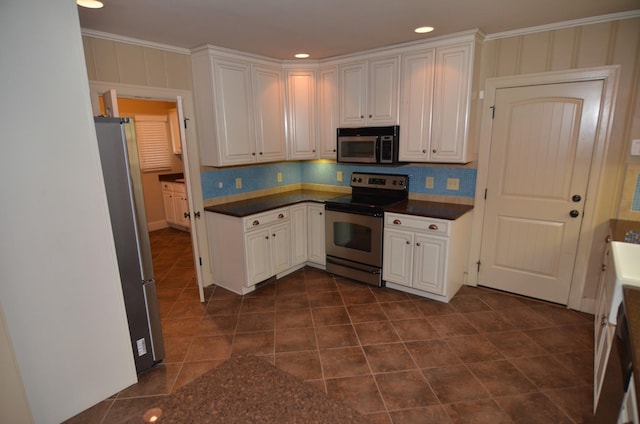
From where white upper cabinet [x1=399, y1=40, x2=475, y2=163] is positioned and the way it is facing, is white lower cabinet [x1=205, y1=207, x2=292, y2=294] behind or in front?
in front

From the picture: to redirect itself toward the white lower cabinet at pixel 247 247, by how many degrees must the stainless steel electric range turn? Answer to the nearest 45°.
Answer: approximately 45° to its right

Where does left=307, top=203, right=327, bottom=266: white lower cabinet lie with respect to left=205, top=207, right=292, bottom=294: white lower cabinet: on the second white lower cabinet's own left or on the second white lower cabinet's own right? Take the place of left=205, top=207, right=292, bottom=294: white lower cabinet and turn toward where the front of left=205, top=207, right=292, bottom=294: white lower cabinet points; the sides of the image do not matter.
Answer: on the second white lower cabinet's own left

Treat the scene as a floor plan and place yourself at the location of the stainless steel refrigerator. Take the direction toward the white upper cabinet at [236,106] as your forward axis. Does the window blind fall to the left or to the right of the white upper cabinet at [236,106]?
left

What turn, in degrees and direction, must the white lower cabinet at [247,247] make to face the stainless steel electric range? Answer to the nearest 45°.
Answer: approximately 45° to its left

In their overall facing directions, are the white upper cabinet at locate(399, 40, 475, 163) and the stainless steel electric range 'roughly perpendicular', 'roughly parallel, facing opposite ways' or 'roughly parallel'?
roughly parallel

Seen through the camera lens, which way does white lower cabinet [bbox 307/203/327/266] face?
facing the viewer and to the left of the viewer

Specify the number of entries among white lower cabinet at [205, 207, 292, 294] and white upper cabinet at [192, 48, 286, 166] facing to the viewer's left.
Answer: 0

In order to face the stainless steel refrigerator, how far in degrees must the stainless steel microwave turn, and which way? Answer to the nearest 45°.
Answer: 0° — it already faces it

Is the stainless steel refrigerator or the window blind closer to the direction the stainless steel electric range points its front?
the stainless steel refrigerator
